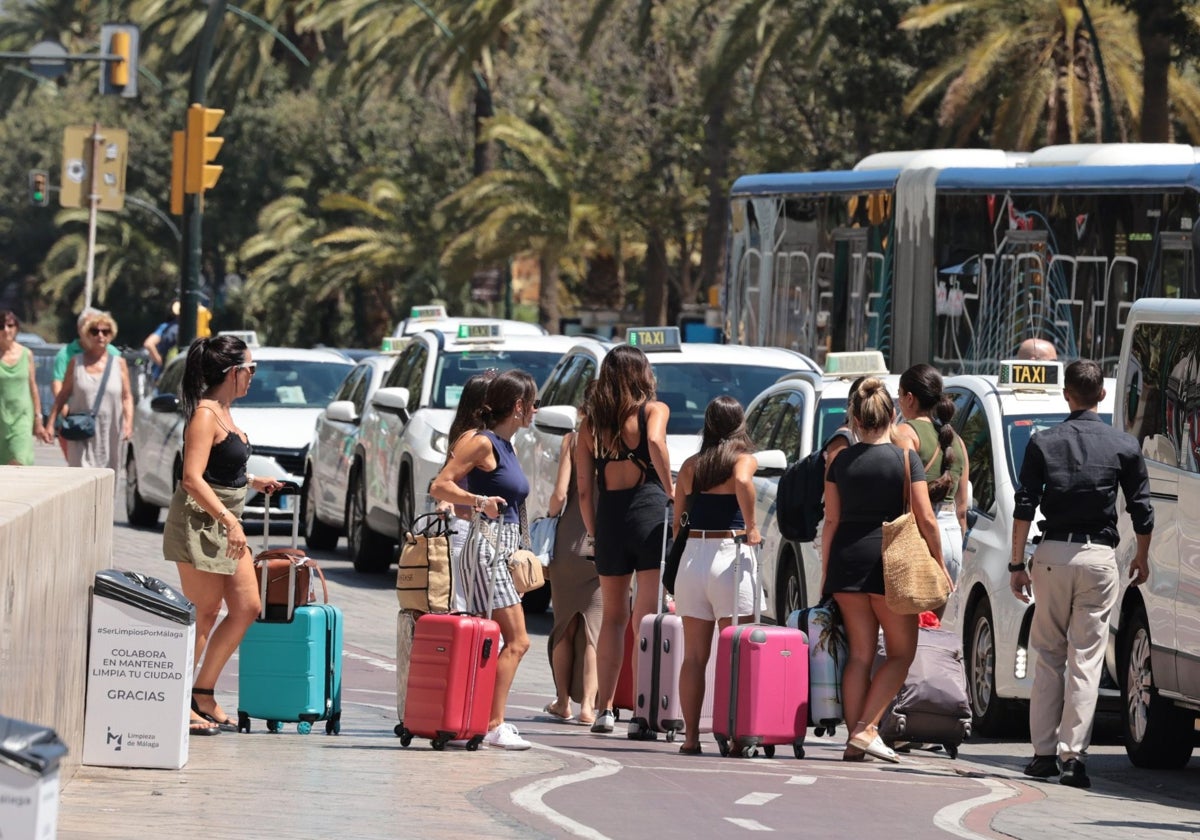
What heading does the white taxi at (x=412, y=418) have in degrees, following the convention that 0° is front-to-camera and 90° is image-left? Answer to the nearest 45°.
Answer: approximately 315°

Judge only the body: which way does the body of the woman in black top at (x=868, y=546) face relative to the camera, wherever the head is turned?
away from the camera

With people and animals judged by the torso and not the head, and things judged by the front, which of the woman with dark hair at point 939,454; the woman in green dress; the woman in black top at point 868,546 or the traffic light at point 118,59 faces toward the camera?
the woman in green dress

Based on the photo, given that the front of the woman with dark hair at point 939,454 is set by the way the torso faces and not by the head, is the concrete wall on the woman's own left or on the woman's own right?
on the woman's own left

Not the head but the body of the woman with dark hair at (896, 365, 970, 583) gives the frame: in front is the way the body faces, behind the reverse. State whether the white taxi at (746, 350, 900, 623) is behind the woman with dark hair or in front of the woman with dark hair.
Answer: in front

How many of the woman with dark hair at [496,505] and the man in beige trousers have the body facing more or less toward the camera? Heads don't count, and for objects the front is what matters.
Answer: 0

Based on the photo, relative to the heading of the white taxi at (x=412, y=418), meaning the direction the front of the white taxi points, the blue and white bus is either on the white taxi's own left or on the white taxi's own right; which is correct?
on the white taxi's own left

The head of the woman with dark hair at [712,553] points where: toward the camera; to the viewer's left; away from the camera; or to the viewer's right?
away from the camera

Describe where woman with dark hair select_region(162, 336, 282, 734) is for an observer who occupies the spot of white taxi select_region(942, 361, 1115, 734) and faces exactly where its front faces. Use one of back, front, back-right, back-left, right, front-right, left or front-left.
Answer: right

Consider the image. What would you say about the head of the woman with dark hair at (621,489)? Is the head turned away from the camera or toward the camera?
away from the camera

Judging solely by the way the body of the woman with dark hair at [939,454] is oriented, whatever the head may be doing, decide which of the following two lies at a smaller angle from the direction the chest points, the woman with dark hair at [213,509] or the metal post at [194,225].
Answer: the metal post

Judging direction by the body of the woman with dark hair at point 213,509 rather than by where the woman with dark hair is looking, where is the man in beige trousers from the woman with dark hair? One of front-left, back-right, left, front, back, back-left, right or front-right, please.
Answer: front
